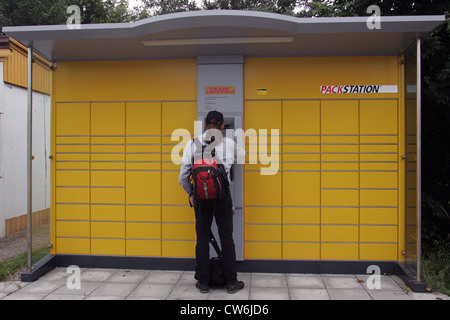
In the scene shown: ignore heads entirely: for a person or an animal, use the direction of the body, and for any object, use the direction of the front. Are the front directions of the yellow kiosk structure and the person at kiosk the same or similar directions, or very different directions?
very different directions

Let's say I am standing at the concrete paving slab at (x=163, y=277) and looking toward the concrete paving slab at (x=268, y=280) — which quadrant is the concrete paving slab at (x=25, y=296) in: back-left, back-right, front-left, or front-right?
back-right

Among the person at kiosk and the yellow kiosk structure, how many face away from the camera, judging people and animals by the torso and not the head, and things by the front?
1

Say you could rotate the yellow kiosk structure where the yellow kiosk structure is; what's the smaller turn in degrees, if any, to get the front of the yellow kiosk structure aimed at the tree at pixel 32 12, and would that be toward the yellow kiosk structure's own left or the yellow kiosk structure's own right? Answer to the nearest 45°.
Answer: approximately 135° to the yellow kiosk structure's own right

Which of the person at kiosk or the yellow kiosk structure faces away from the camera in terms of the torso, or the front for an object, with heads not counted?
the person at kiosk

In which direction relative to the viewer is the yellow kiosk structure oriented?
toward the camera

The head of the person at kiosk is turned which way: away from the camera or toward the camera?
away from the camera

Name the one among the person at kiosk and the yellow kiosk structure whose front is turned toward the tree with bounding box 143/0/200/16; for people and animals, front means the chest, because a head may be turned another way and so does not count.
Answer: the person at kiosk

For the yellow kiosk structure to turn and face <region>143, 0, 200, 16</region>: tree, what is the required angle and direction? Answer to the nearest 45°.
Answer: approximately 180°

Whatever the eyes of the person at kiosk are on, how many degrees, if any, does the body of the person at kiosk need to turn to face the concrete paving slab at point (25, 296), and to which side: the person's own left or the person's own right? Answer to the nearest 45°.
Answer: approximately 90° to the person's own left

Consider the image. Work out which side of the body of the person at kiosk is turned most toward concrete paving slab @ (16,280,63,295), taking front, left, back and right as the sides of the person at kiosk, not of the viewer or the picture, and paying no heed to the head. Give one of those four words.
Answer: left

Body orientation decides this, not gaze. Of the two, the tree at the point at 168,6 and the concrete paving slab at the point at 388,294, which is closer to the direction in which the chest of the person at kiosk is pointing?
the tree

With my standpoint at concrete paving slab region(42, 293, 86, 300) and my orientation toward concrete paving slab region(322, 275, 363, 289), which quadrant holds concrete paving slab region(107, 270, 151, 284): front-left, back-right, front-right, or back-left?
front-left

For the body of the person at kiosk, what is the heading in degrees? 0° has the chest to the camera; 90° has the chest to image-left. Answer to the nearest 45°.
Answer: approximately 180°
